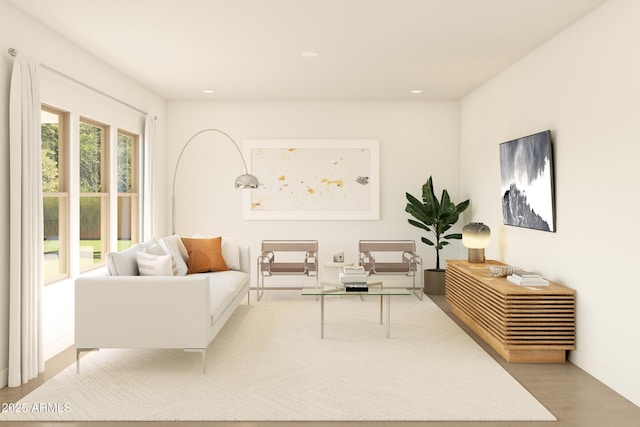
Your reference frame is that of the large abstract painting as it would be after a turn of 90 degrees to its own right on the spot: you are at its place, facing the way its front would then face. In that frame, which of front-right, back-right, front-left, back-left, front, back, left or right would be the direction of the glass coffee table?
left

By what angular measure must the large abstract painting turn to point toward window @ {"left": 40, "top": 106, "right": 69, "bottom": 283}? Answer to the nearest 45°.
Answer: approximately 45° to its right

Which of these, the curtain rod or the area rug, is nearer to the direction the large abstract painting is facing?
the area rug

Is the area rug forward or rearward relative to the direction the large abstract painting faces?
forward

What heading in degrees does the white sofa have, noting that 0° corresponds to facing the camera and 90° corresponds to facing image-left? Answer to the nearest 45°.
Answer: approximately 270°

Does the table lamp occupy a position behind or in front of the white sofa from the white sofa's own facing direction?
in front

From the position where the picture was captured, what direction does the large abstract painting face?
facing the viewer

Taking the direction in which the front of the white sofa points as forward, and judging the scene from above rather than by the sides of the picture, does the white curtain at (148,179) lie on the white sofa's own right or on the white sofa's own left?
on the white sofa's own left

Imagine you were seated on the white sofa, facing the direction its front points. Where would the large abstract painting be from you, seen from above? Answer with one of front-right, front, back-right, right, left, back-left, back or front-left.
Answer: front-left

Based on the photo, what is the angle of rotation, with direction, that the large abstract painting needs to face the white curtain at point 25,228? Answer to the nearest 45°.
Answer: approximately 45° to its right

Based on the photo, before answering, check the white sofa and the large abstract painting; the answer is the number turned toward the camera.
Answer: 1

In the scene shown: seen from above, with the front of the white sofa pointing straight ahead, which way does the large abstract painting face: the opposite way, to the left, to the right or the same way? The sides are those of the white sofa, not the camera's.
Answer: to the right
